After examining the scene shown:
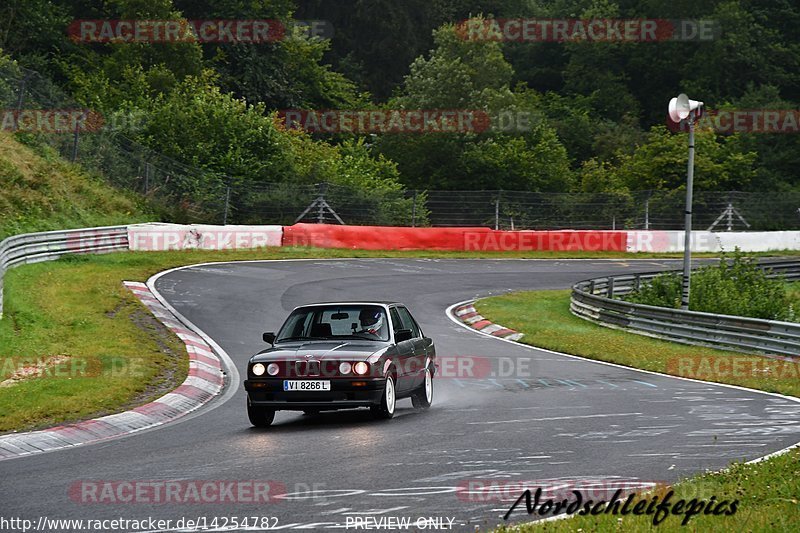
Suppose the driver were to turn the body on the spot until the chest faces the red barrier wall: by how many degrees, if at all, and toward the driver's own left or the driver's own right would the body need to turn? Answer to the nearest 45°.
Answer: approximately 135° to the driver's own right

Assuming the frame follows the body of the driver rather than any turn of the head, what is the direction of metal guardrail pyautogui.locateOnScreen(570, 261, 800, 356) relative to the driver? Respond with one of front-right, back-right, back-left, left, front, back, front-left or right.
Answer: back

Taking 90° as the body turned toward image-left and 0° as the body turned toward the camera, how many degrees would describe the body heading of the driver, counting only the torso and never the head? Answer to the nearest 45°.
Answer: approximately 45°

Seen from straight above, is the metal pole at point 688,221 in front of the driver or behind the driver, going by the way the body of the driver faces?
behind

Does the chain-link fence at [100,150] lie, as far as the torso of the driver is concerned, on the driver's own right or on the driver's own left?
on the driver's own right

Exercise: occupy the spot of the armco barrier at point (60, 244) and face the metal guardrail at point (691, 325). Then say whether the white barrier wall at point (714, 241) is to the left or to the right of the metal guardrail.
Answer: left

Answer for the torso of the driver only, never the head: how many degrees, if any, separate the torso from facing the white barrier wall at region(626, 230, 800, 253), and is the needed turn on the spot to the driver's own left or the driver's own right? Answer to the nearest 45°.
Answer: approximately 180°
